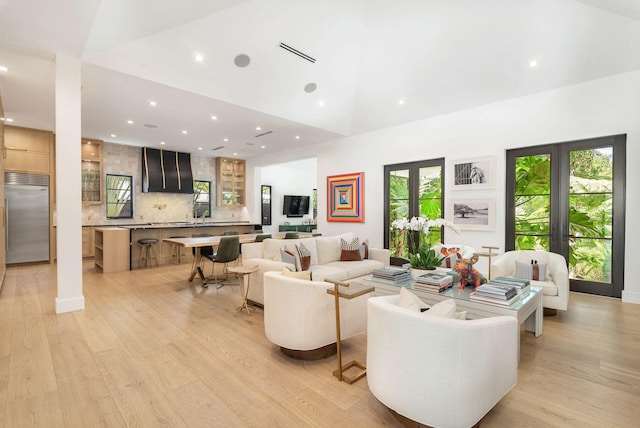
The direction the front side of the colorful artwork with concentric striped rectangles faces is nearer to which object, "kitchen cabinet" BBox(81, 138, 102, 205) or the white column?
the white column

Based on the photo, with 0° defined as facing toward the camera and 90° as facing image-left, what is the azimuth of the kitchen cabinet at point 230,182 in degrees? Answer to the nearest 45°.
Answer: approximately 315°

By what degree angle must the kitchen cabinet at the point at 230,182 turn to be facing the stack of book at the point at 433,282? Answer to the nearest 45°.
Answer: approximately 45° to its right

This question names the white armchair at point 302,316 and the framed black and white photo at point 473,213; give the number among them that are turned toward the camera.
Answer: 1

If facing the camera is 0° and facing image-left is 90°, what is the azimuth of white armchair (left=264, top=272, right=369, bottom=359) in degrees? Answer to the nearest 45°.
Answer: approximately 225°

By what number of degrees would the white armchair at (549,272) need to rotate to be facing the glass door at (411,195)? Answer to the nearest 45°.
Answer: approximately 90° to its right

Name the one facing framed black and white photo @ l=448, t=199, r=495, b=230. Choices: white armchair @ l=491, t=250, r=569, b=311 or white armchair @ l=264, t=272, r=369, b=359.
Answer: white armchair @ l=264, t=272, r=369, b=359

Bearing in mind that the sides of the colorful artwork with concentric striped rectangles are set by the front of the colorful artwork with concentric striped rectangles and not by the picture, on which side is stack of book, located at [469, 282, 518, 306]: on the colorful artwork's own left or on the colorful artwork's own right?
on the colorful artwork's own left

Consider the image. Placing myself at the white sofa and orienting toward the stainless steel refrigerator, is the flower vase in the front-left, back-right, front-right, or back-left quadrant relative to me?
back-left
